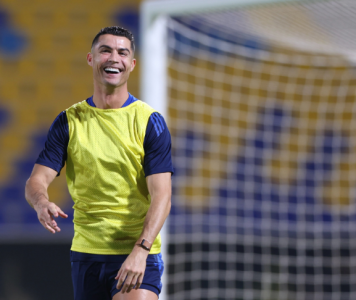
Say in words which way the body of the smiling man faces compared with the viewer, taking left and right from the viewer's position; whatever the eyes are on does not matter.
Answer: facing the viewer

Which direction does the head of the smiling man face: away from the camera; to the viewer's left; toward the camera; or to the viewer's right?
toward the camera

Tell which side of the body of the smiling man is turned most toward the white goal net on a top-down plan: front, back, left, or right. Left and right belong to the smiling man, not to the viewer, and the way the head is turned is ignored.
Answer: back

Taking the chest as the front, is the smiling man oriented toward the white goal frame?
no
